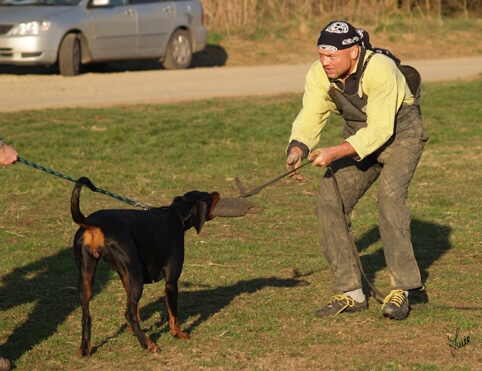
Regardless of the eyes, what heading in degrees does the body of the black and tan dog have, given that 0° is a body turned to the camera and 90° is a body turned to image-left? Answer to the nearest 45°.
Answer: approximately 225°

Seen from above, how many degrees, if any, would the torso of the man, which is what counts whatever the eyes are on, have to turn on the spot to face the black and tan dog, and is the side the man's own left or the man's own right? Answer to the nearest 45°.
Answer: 0° — they already face it

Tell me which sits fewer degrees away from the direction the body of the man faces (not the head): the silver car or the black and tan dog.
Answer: the black and tan dog

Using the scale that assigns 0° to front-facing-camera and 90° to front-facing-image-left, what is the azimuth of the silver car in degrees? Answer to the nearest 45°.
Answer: approximately 45°

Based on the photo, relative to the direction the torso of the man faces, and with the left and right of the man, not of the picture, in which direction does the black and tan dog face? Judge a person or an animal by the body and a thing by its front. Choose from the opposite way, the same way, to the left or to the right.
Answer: the opposite way

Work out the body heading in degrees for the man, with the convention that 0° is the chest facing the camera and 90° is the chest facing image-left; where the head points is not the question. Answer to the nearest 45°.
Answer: approximately 45°

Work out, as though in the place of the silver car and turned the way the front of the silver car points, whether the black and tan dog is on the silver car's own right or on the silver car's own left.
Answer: on the silver car's own left

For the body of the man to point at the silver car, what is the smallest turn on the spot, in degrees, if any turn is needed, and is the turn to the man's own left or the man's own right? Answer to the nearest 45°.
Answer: approximately 90° to the man's own right
